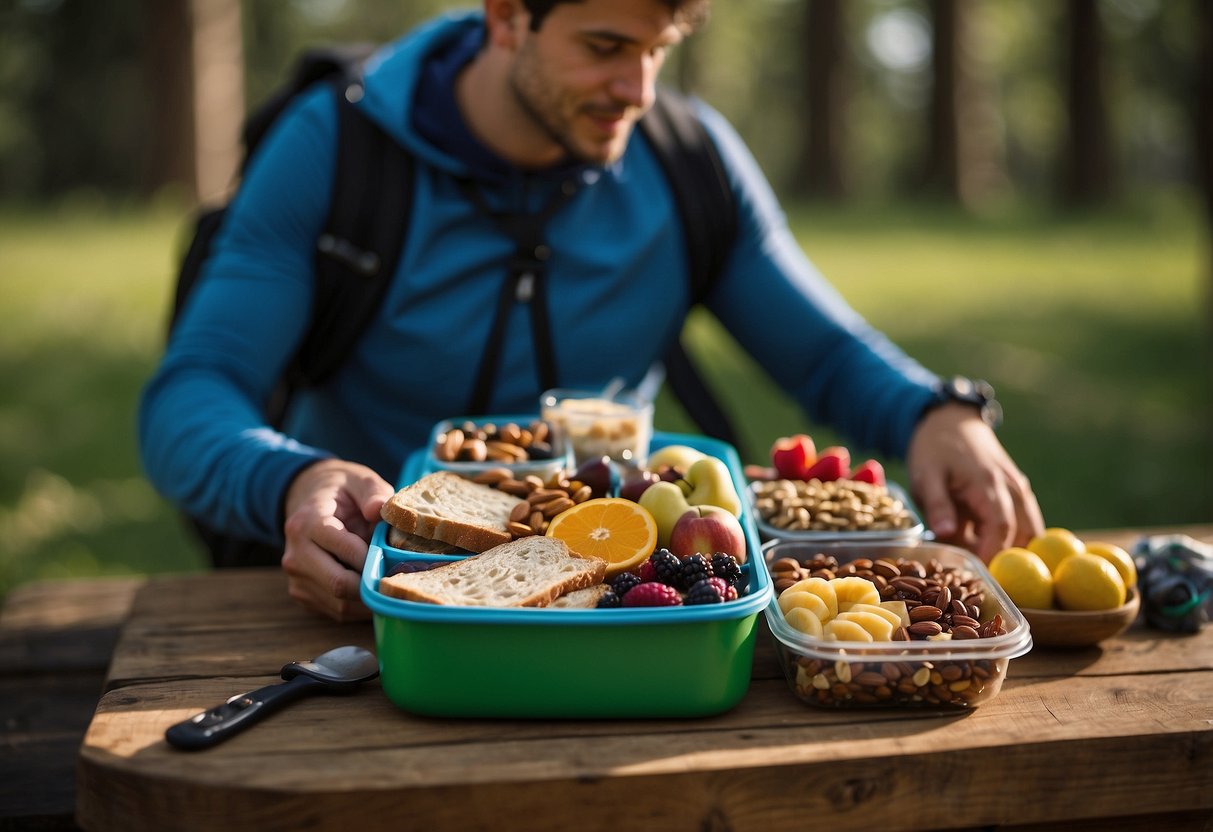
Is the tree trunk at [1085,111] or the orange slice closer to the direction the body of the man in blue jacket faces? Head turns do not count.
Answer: the orange slice

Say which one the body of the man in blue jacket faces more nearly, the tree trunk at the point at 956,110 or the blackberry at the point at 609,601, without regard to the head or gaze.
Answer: the blackberry

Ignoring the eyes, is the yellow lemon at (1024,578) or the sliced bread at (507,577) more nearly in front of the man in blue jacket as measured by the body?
the sliced bread

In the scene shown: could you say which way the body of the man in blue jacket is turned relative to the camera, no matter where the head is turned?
toward the camera

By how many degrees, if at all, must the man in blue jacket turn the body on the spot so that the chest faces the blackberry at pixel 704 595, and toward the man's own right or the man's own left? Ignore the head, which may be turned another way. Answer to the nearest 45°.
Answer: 0° — they already face it

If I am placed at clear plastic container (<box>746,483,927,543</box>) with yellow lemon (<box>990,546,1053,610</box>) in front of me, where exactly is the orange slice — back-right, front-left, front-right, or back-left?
back-right

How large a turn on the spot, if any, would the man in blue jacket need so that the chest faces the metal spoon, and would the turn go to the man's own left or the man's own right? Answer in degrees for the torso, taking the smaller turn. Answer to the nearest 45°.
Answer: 0° — they already face it

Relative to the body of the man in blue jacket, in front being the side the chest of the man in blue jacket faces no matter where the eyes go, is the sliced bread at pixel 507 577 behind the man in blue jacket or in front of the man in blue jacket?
in front

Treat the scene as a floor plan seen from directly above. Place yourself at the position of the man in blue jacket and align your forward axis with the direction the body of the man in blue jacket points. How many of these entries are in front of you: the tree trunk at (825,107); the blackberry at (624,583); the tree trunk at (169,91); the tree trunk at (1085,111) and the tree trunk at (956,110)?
1

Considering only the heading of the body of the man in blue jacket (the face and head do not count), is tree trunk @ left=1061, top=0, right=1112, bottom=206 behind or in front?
behind

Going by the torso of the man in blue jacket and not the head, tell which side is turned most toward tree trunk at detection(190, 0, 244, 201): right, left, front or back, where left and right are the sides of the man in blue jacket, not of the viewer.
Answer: back

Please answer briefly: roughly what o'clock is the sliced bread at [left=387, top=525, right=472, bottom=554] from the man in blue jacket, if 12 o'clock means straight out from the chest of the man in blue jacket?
The sliced bread is roughly at 12 o'clock from the man in blue jacket.

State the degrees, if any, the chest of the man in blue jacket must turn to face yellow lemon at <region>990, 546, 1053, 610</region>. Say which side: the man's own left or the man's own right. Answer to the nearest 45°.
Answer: approximately 45° to the man's own left

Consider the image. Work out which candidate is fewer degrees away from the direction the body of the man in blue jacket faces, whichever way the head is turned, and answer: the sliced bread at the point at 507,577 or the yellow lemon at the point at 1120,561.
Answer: the sliced bread

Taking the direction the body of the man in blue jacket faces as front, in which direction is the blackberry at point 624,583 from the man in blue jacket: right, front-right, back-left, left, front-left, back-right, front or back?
front

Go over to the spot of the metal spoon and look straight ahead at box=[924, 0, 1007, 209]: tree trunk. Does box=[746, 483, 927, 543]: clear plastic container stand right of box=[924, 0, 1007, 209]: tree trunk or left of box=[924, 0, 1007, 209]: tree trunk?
right

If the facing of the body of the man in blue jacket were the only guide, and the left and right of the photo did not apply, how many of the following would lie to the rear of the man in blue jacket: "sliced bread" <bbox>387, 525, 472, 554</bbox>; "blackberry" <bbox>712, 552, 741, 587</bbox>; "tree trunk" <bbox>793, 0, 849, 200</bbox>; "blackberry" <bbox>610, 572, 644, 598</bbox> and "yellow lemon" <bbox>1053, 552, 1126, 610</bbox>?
1
